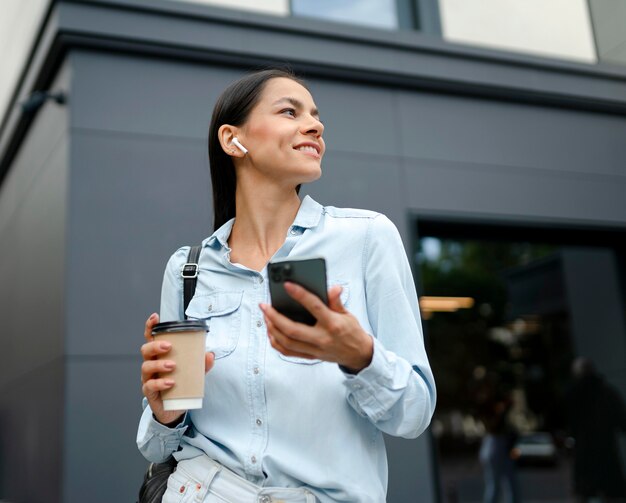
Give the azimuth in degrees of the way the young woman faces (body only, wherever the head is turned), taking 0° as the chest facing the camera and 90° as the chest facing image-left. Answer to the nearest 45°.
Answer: approximately 0°
